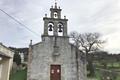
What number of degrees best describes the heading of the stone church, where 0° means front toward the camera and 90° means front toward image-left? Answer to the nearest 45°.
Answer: approximately 0°

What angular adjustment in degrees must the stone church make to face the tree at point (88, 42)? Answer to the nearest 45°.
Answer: approximately 135° to its left
